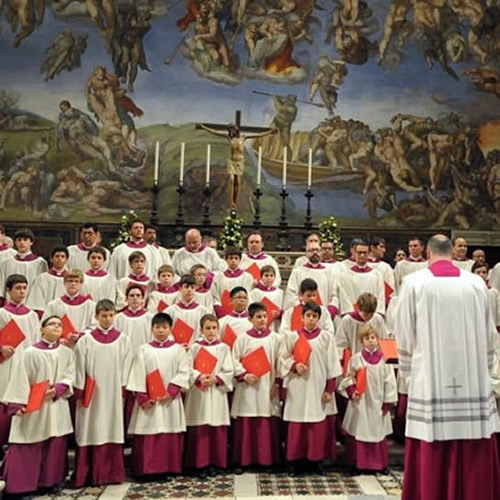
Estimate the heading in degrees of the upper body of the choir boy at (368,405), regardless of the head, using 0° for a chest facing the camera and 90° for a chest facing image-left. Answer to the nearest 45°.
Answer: approximately 0°

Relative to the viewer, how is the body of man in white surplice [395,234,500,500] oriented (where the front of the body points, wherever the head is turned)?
away from the camera

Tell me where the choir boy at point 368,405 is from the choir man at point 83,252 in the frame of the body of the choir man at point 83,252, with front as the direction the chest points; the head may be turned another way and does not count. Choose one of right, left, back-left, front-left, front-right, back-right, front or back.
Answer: front-left

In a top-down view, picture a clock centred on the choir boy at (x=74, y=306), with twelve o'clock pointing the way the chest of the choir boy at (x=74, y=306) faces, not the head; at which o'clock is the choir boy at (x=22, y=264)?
the choir boy at (x=22, y=264) is roughly at 5 o'clock from the choir boy at (x=74, y=306).

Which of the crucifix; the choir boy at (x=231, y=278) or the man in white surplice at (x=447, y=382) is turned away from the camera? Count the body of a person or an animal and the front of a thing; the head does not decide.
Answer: the man in white surplice

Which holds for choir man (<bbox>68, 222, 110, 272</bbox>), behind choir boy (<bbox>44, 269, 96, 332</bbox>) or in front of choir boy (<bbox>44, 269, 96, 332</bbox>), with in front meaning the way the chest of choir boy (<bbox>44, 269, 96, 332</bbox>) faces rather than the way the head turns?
behind

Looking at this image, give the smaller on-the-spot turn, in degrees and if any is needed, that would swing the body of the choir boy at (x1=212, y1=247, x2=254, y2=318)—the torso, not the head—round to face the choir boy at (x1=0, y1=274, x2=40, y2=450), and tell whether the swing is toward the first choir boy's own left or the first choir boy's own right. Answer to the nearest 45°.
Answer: approximately 45° to the first choir boy's own right
